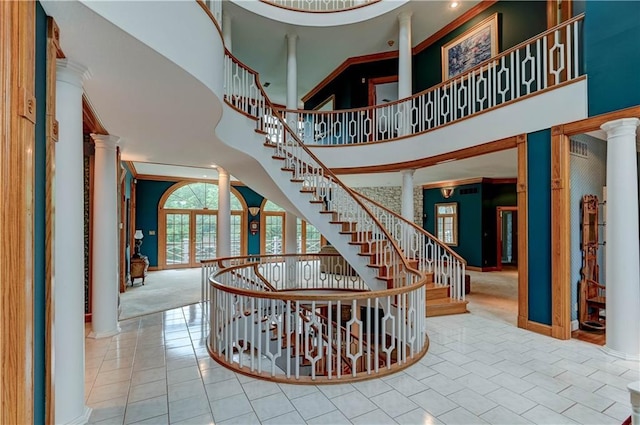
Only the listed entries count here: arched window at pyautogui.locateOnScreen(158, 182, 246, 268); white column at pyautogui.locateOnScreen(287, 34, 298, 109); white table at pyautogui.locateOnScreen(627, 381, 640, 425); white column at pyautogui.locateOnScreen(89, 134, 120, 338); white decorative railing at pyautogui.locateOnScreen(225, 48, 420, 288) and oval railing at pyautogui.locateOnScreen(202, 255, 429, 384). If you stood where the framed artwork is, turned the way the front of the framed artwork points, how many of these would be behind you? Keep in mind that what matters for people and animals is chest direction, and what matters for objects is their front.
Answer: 0

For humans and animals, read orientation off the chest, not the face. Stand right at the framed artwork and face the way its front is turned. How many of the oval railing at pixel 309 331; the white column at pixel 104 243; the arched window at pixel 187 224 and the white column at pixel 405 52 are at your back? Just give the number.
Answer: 0

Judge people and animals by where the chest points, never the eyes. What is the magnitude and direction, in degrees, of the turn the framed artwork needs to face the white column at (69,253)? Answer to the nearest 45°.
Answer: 0° — it already faces it

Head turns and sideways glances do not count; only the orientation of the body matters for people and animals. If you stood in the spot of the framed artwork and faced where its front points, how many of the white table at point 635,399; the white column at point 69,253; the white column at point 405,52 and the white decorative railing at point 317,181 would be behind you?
0

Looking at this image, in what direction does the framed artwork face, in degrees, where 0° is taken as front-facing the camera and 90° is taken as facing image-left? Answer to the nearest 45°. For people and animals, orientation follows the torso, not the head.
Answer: approximately 45°

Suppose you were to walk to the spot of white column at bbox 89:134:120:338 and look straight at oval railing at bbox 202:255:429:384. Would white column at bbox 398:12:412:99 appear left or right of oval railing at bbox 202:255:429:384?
left

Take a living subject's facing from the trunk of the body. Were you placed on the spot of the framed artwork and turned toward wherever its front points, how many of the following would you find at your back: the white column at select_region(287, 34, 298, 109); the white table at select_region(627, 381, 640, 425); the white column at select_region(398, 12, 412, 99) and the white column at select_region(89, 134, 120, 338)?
0

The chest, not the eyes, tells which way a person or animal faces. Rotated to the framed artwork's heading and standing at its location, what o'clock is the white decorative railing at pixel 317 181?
The white decorative railing is roughly at 12 o'clock from the framed artwork.

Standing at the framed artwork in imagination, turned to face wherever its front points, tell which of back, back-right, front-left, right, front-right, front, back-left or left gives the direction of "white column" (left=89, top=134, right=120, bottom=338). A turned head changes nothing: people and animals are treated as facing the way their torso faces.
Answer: front

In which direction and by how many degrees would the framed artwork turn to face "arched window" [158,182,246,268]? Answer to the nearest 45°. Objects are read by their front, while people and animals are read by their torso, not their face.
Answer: approximately 45° to its right

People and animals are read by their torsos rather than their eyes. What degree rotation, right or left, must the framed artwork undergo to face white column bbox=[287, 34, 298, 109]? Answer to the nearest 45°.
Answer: approximately 45° to its right

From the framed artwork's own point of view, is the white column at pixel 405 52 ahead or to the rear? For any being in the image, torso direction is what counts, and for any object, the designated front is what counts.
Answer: ahead

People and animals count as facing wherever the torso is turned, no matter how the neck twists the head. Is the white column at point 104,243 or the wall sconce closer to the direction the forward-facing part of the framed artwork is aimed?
the white column
